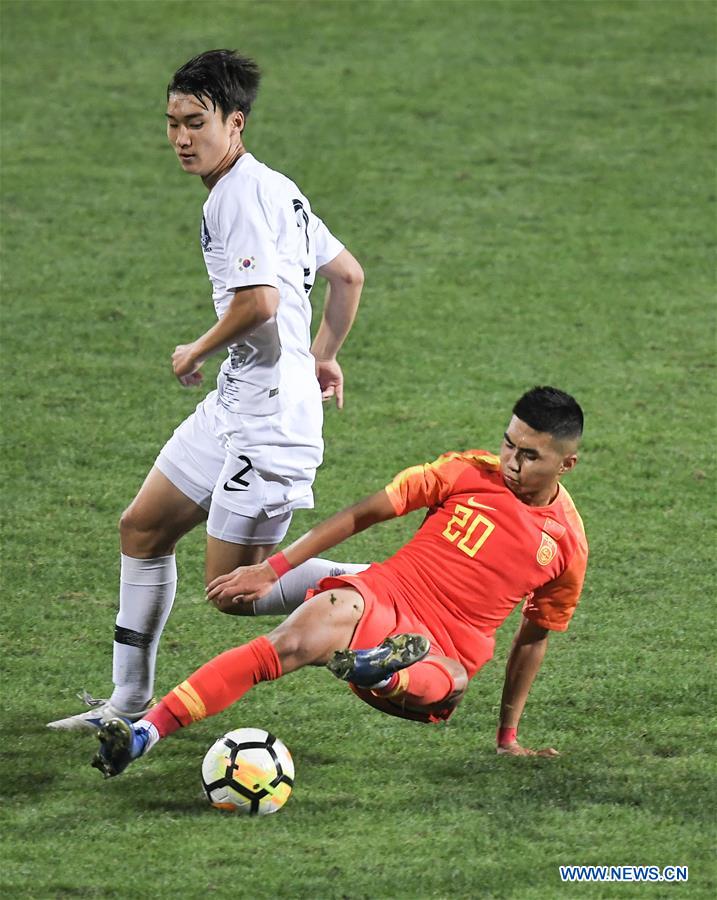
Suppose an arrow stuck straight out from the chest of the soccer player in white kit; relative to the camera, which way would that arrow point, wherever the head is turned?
to the viewer's left

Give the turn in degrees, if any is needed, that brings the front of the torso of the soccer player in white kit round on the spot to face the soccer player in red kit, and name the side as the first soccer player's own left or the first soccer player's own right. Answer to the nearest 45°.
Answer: approximately 135° to the first soccer player's own left
